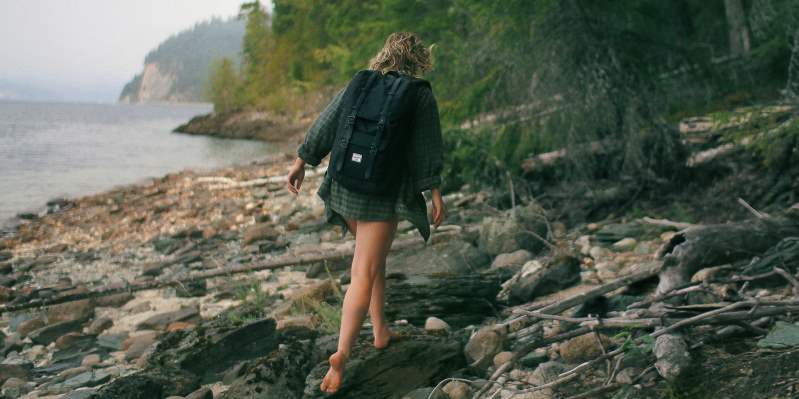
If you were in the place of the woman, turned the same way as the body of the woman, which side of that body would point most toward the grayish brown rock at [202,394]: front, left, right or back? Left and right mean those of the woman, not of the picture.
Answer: left

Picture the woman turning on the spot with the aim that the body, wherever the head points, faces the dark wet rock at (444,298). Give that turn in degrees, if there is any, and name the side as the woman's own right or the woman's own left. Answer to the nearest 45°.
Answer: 0° — they already face it

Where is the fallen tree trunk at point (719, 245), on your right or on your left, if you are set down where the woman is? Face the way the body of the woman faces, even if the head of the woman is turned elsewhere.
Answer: on your right

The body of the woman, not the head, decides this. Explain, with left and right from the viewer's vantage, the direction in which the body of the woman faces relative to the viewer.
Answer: facing away from the viewer

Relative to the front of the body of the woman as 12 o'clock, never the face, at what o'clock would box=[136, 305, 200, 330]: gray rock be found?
The gray rock is roughly at 11 o'clock from the woman.

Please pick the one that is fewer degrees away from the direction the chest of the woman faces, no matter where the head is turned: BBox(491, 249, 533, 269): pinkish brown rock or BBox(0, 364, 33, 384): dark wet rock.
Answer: the pinkish brown rock
